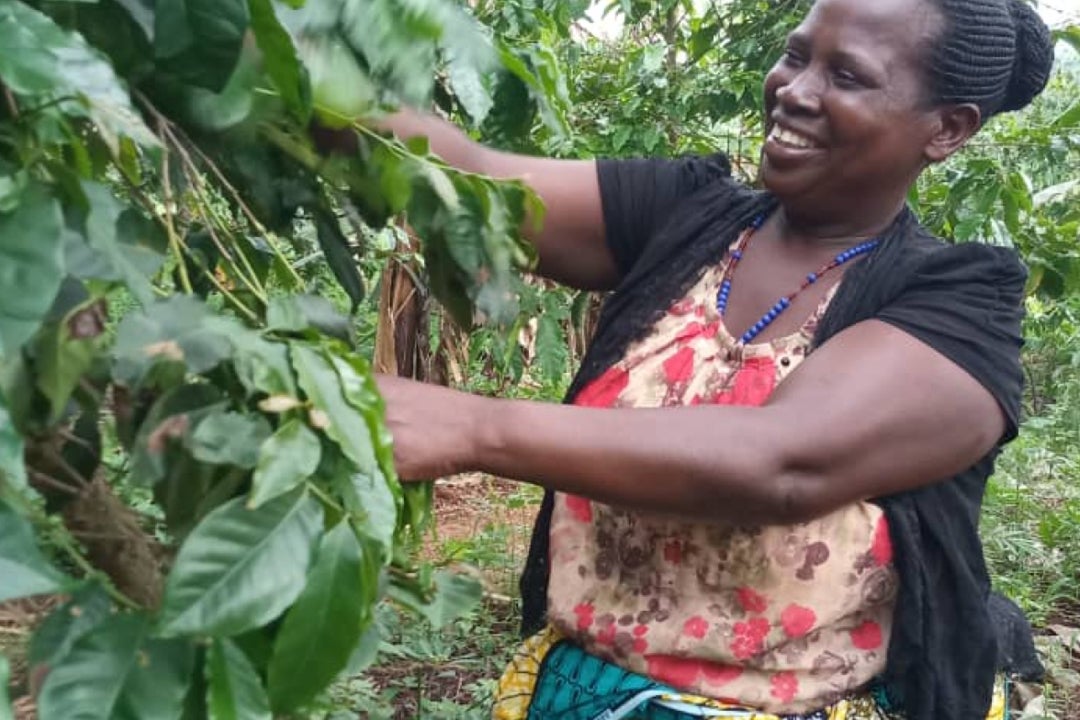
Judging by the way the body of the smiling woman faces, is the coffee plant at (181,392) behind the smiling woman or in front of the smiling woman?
in front

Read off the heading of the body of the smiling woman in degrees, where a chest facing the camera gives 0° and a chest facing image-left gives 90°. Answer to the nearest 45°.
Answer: approximately 45°
